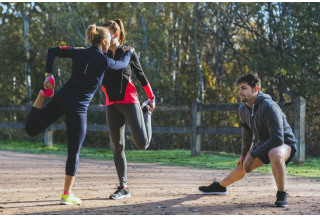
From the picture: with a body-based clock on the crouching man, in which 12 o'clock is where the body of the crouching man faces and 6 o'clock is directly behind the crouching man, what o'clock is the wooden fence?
The wooden fence is roughly at 4 o'clock from the crouching man.

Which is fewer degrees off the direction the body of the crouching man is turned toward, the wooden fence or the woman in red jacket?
the woman in red jacket

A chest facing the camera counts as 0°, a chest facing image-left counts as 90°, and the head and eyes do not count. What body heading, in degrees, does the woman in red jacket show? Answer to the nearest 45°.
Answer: approximately 45°

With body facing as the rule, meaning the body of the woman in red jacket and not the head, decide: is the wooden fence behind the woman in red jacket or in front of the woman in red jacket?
behind

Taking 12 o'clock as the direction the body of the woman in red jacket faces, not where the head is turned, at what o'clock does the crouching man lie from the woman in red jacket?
The crouching man is roughly at 8 o'clock from the woman in red jacket.

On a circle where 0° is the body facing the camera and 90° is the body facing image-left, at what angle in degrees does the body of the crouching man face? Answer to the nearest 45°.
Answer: approximately 45°

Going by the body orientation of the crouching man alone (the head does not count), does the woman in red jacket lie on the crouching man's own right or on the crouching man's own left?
on the crouching man's own right
